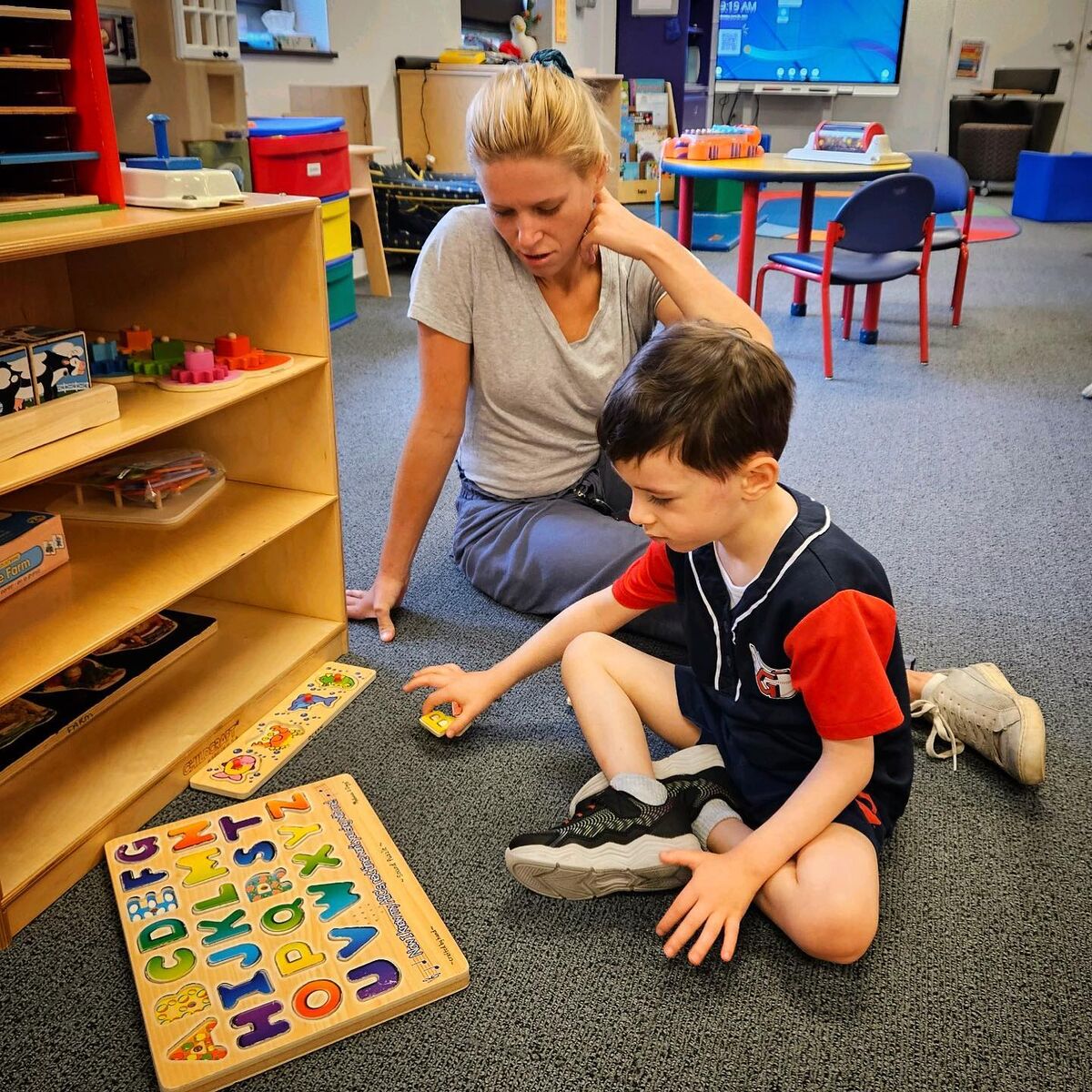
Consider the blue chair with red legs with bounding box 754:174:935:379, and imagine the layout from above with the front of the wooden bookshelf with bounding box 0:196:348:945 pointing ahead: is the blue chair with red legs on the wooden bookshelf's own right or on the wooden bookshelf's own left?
on the wooden bookshelf's own left

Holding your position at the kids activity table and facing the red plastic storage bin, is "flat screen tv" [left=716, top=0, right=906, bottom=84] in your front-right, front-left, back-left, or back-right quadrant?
back-right

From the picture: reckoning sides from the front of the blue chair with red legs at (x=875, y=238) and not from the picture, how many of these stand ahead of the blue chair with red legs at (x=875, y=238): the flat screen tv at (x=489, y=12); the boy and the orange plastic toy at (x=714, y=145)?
2

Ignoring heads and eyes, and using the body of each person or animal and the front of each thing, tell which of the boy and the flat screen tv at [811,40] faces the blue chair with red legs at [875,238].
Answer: the flat screen tv

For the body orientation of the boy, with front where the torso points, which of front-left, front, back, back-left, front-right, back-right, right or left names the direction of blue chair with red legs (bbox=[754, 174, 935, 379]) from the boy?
back-right

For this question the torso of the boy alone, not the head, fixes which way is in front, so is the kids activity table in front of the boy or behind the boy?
behind

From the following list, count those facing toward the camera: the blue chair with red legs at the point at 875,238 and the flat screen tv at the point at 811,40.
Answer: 1

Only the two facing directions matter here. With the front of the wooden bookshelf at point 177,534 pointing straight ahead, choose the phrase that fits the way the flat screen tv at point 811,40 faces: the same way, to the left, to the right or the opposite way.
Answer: to the right

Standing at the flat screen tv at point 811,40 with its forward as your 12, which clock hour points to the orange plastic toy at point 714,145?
The orange plastic toy is roughly at 12 o'clock from the flat screen tv.
